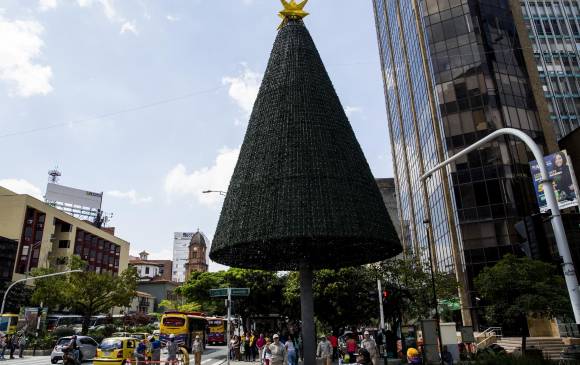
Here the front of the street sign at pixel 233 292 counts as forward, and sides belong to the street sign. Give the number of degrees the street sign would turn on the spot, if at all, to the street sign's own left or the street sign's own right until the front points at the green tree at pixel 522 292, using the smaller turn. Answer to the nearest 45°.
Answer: approximately 90° to the street sign's own left

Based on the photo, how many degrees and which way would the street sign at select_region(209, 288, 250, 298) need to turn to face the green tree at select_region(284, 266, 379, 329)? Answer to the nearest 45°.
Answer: approximately 135° to its left

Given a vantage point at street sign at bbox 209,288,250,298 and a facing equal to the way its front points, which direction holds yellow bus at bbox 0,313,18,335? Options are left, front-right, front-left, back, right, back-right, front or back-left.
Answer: back-right

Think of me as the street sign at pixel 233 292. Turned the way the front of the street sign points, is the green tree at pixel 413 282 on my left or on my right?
on my left

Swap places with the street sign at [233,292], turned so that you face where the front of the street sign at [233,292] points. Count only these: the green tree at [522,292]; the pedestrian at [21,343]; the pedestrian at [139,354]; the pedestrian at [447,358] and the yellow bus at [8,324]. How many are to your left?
2

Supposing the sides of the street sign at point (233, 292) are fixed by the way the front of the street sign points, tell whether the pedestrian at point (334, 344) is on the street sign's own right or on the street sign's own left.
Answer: on the street sign's own left

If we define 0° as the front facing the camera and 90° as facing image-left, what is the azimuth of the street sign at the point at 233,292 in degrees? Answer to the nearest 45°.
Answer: approximately 0°

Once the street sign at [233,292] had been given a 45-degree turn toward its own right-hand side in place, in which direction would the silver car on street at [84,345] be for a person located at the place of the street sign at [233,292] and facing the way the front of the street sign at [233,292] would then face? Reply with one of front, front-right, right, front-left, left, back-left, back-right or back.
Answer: right

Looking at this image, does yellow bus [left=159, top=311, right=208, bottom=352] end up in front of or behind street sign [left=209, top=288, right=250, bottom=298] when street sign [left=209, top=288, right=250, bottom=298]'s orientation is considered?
behind

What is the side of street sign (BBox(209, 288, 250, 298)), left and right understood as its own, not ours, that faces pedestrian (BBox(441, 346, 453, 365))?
left

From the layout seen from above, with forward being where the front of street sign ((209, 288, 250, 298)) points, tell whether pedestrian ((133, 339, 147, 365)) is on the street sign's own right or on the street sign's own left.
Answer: on the street sign's own right

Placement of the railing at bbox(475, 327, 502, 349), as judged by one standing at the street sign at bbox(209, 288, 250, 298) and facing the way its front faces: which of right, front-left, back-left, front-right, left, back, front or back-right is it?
back-left
